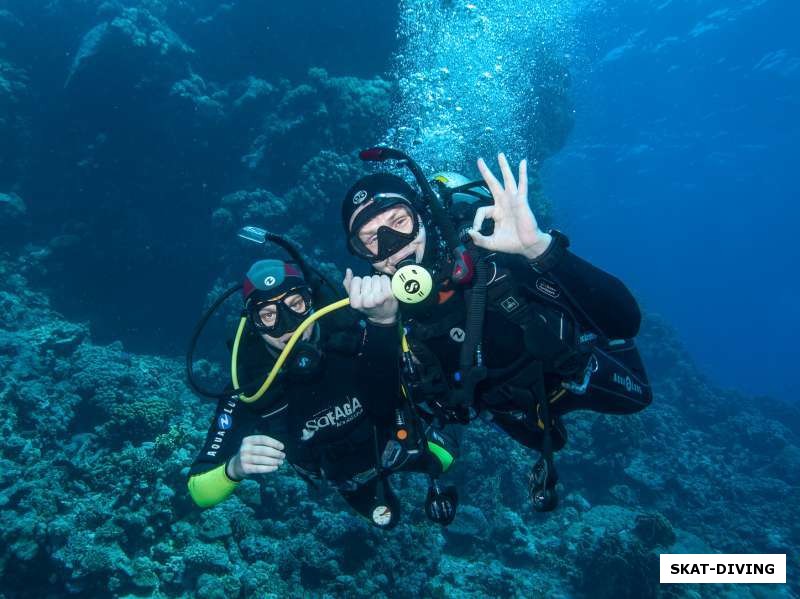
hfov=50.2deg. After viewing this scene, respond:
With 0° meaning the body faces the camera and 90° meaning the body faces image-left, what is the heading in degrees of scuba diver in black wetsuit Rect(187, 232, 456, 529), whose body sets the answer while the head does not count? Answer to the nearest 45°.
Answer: approximately 0°

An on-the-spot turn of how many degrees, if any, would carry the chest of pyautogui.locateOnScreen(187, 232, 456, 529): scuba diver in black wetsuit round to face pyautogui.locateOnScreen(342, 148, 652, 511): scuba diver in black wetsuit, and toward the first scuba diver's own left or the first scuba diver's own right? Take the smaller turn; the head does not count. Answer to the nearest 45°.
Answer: approximately 45° to the first scuba diver's own left
